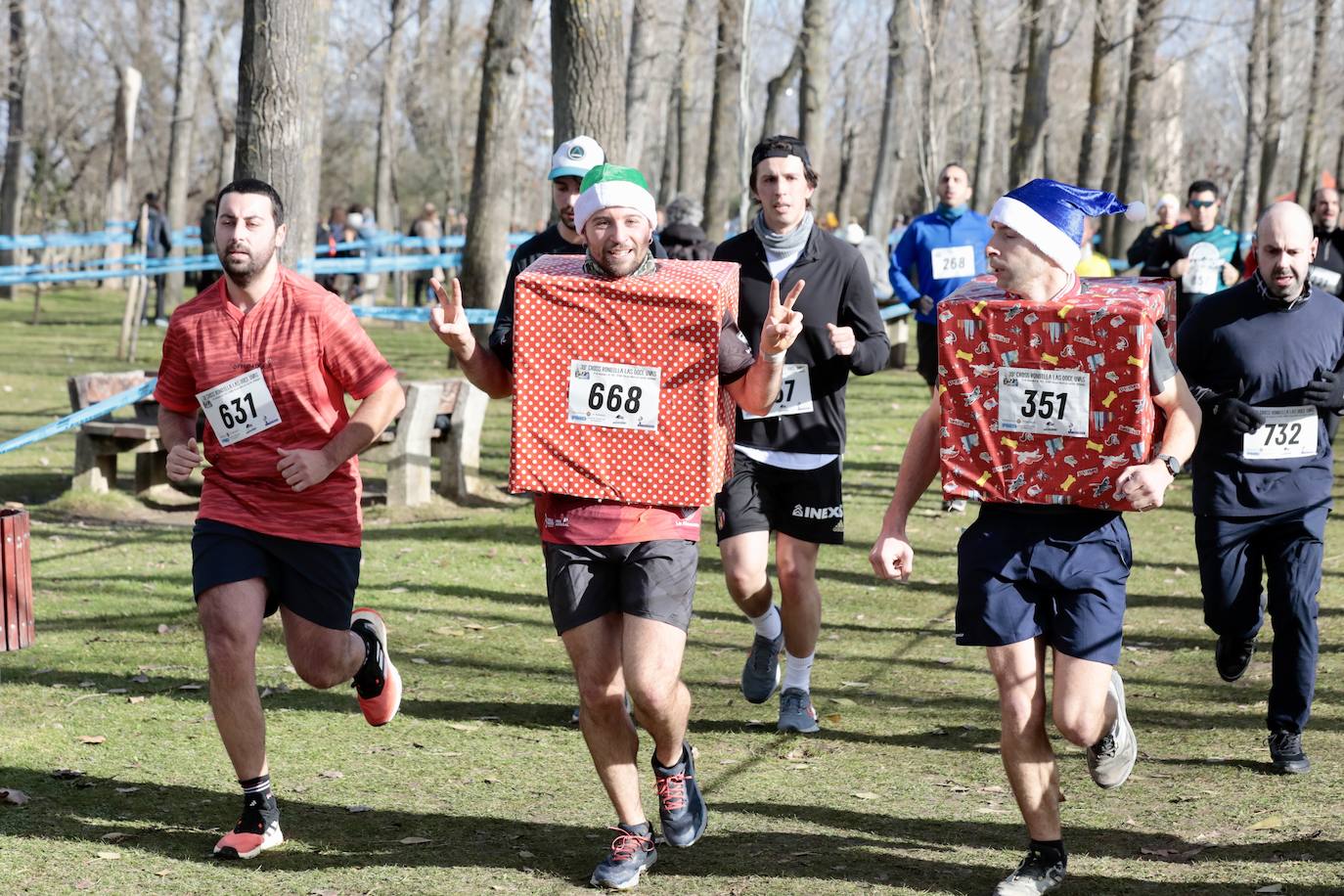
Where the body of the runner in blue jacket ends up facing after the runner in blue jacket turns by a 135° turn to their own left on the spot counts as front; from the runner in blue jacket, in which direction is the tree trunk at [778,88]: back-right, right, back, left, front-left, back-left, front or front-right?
front-left

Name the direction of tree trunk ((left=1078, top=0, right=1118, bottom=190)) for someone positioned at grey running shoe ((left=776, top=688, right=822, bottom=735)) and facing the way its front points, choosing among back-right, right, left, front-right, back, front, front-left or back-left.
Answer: back

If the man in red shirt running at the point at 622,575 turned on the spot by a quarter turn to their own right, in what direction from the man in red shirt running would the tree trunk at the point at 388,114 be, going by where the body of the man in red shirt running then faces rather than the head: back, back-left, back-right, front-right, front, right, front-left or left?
right

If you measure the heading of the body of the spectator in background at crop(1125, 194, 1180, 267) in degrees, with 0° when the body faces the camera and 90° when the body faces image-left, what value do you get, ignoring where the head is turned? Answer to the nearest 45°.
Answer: approximately 0°
